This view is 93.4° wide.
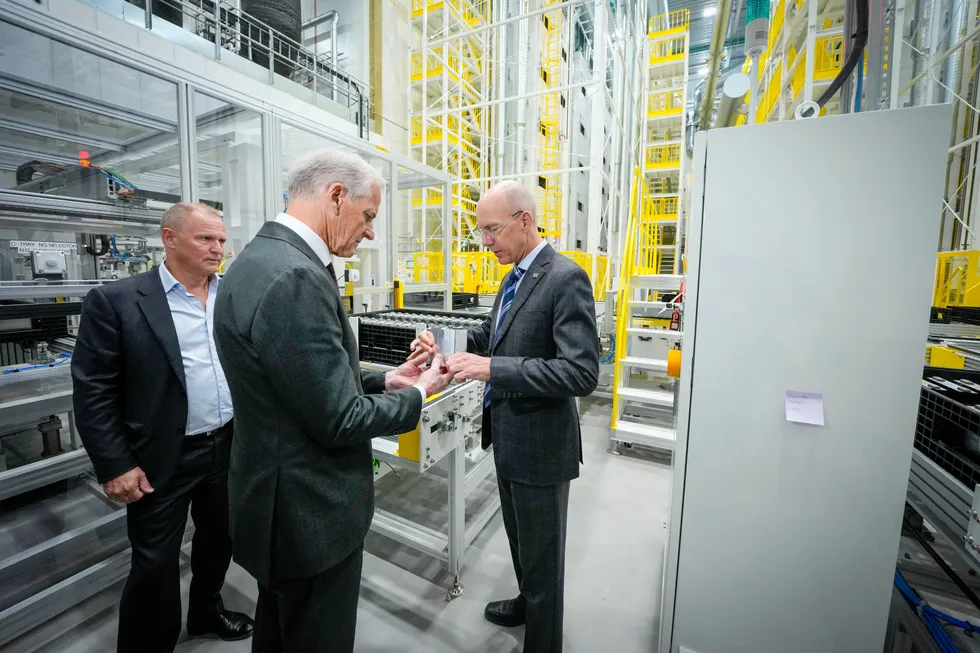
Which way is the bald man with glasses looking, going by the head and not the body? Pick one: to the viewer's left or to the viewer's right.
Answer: to the viewer's left

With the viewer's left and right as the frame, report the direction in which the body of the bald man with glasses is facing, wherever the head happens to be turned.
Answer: facing to the left of the viewer

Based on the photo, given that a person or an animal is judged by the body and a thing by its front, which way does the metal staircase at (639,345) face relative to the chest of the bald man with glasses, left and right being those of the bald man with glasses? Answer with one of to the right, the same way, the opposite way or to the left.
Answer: to the left

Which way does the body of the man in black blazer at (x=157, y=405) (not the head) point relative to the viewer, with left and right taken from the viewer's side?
facing the viewer and to the right of the viewer

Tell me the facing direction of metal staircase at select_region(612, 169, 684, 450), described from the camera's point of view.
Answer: facing the viewer

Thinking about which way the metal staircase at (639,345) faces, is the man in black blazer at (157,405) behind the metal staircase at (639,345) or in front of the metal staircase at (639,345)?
in front

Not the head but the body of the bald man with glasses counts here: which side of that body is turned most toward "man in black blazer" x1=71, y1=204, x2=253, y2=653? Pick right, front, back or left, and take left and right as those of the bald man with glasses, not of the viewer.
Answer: front

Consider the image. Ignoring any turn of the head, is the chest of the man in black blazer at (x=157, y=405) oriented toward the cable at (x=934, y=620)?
yes

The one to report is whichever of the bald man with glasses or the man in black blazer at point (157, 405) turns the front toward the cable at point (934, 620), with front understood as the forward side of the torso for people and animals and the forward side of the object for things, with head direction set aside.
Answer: the man in black blazer

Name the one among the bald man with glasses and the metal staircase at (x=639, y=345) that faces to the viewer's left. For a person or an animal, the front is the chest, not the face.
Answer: the bald man with glasses

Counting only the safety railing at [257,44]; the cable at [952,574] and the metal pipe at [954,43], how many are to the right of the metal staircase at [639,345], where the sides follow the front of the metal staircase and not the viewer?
1

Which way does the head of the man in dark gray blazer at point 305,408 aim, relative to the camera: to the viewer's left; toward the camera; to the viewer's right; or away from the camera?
to the viewer's right

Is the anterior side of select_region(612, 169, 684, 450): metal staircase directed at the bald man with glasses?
yes
